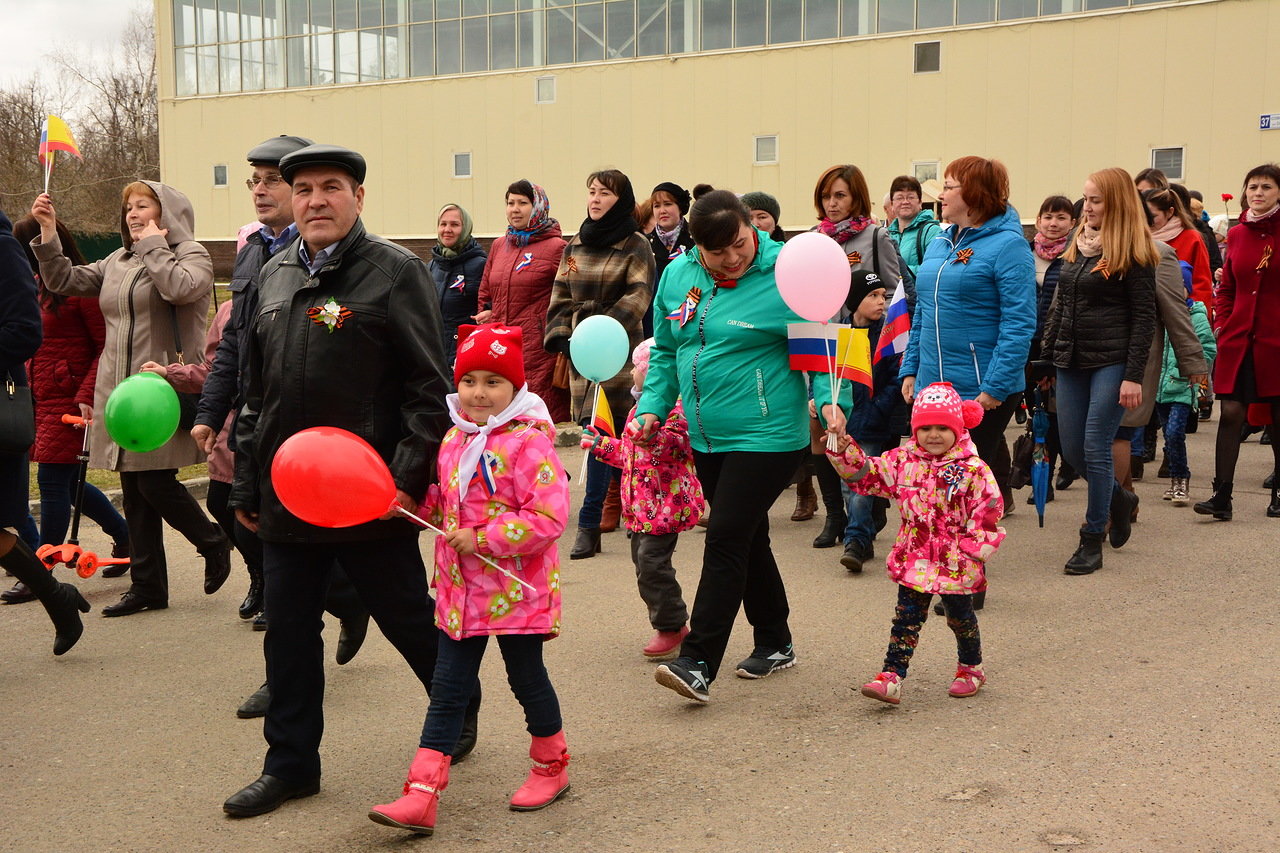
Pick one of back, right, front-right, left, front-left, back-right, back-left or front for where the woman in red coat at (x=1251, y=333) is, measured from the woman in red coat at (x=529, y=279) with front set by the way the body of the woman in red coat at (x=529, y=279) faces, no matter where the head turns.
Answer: back-left

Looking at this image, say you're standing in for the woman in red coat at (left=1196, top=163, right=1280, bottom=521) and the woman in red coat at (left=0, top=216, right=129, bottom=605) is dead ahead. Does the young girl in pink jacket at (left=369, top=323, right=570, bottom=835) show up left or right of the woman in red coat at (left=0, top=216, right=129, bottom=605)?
left

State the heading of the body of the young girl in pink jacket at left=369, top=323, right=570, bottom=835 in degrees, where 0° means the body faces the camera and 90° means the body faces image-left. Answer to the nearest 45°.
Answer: approximately 45°

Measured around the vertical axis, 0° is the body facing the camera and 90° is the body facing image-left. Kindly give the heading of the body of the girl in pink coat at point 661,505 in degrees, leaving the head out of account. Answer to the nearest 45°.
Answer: approximately 45°

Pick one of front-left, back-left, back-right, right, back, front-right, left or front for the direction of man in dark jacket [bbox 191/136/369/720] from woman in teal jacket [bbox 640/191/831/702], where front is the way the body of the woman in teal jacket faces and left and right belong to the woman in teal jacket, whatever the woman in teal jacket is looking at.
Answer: front-right

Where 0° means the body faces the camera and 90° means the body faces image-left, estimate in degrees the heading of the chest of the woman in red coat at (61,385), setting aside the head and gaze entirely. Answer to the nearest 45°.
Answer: approximately 45°

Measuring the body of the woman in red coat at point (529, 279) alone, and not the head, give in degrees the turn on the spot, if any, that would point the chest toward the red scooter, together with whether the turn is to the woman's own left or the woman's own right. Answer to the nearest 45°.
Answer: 0° — they already face it

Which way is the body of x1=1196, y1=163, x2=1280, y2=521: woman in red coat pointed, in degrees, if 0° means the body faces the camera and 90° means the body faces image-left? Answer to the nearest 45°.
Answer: approximately 45°
